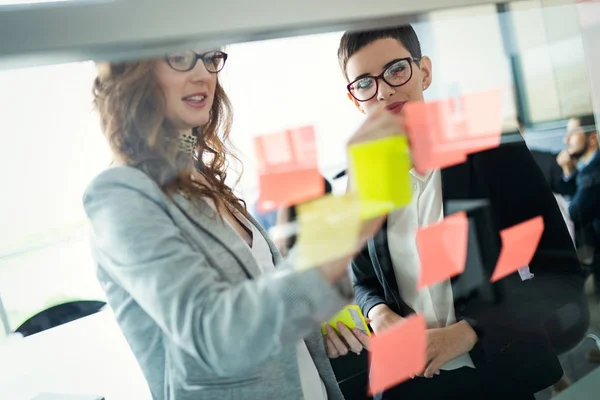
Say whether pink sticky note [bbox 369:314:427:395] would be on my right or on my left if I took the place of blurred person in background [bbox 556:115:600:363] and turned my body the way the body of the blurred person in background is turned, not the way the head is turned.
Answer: on my left

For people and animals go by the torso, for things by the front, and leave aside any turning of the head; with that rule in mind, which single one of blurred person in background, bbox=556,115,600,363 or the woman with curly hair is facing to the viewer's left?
the blurred person in background

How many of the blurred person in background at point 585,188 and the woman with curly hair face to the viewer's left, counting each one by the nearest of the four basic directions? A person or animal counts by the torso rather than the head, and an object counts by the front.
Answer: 1

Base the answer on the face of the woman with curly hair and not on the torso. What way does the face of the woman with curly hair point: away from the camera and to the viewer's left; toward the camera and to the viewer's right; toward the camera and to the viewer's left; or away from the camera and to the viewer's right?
toward the camera and to the viewer's right

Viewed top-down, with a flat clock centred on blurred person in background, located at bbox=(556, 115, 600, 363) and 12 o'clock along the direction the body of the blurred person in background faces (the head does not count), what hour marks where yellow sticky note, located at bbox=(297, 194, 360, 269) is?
The yellow sticky note is roughly at 10 o'clock from the blurred person in background.

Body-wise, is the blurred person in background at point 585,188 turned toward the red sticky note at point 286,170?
no

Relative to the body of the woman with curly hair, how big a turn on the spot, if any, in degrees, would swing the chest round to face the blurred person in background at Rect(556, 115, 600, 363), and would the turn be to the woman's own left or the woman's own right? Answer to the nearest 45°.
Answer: approximately 90° to the woman's own left

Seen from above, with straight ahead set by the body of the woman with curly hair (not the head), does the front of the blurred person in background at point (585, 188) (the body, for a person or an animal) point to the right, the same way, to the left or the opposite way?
the opposite way

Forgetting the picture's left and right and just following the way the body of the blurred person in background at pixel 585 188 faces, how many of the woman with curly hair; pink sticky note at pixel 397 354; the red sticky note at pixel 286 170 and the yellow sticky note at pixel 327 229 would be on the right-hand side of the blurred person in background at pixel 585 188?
0

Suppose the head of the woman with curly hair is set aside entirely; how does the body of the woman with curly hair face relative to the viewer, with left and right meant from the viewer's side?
facing the viewer and to the right of the viewer

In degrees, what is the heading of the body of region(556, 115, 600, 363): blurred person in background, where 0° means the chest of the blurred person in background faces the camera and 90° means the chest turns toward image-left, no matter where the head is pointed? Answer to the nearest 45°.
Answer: approximately 90°
